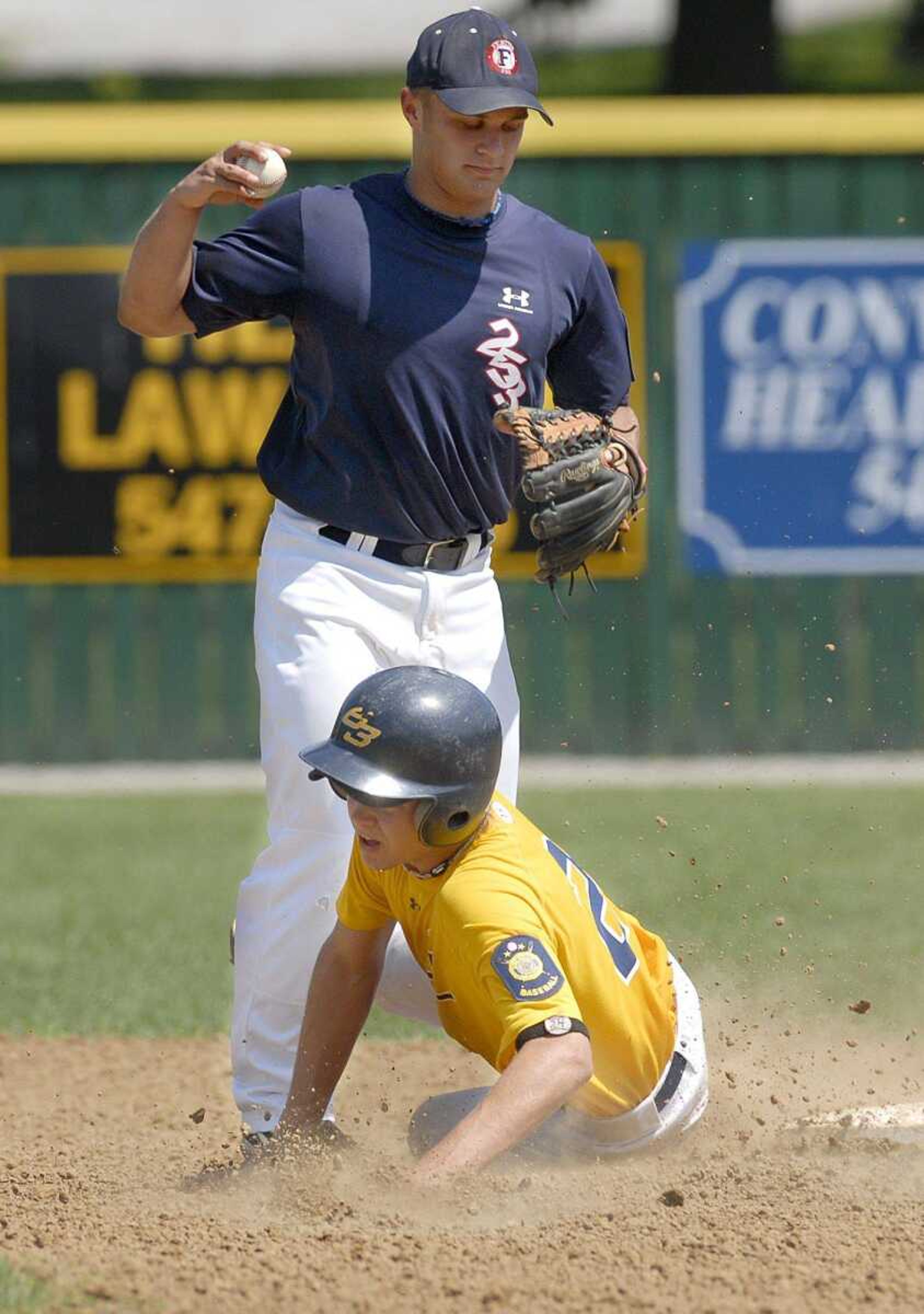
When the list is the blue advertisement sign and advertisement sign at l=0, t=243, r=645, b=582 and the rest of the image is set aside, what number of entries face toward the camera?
2

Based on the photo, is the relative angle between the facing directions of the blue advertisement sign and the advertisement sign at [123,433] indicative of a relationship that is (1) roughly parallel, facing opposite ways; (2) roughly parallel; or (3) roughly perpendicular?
roughly parallel

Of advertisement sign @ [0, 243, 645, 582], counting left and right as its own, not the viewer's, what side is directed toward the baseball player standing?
front

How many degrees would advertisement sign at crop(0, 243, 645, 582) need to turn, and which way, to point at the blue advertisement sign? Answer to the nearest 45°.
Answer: approximately 90° to its left

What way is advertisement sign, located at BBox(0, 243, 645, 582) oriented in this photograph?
toward the camera

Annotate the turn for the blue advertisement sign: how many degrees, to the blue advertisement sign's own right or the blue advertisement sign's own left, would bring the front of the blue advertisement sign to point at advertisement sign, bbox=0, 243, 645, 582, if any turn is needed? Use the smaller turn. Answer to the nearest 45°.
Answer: approximately 90° to the blue advertisement sign's own right

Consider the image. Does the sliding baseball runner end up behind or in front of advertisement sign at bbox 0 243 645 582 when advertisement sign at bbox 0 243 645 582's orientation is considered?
in front

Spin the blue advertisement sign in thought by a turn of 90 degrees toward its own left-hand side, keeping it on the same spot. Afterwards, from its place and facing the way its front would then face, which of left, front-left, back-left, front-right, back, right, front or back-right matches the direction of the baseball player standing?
right

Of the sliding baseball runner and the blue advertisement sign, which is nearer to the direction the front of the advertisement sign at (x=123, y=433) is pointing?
the sliding baseball runner
